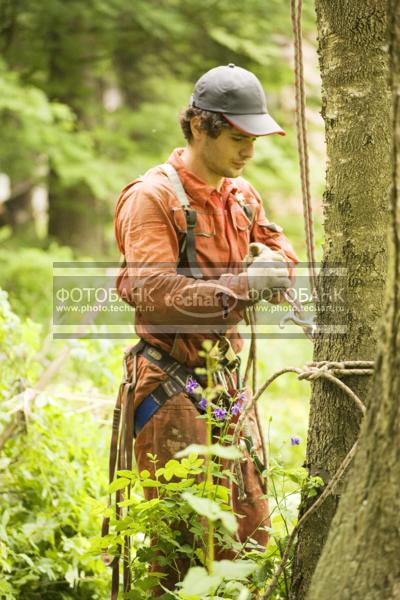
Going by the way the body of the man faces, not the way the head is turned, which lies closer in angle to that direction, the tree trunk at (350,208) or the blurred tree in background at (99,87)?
the tree trunk

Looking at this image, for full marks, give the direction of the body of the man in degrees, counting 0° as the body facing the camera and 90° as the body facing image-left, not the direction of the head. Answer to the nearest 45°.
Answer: approximately 315°

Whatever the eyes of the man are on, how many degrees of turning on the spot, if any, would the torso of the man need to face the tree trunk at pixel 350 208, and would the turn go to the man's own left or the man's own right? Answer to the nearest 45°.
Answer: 0° — they already face it

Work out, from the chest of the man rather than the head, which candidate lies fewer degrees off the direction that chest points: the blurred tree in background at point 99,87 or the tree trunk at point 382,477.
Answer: the tree trunk

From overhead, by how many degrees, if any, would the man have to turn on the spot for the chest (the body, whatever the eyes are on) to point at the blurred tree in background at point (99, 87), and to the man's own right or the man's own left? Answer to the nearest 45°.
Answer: approximately 135° to the man's own left

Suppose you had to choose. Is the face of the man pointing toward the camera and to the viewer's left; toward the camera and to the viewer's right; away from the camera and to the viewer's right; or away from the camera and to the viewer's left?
toward the camera and to the viewer's right
